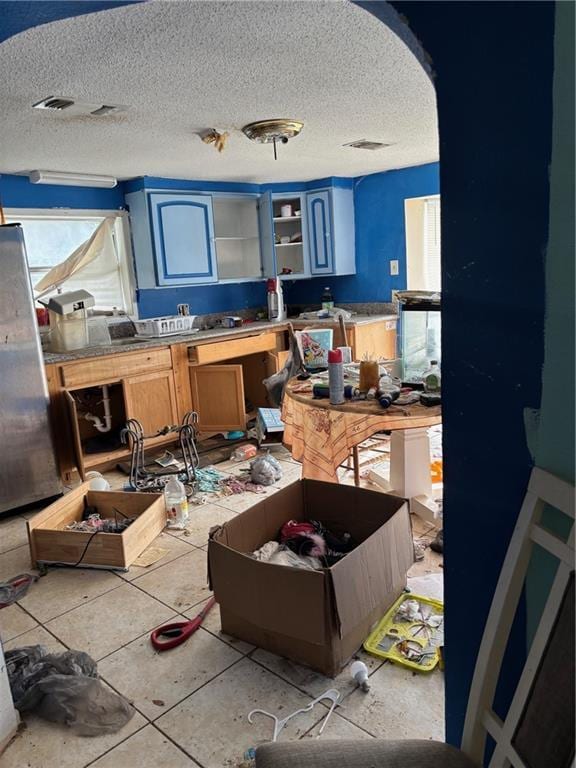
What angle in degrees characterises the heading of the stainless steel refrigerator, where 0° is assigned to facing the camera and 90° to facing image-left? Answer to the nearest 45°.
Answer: approximately 315°

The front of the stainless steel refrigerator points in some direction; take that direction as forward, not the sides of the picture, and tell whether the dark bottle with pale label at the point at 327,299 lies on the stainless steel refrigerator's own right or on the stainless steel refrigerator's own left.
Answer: on the stainless steel refrigerator's own left

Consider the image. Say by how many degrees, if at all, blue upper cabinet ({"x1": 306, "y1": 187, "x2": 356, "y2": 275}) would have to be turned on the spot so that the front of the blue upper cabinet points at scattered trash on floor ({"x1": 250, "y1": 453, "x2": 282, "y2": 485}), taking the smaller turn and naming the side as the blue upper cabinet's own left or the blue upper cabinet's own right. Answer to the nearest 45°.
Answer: approximately 45° to the blue upper cabinet's own left

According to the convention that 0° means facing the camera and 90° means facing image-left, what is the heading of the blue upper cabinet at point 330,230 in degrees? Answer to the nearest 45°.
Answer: approximately 45°

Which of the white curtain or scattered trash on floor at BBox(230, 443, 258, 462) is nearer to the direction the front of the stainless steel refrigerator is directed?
the scattered trash on floor

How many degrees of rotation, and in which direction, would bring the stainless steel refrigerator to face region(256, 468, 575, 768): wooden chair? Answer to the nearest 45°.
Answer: approximately 45° to its right

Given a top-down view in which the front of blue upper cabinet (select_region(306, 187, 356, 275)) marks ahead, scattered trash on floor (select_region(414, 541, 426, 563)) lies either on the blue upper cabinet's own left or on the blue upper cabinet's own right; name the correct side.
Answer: on the blue upper cabinet's own left

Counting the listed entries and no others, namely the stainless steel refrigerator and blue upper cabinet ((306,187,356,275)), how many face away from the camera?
0

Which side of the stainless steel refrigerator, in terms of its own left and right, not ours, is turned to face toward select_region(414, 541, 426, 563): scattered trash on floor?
front

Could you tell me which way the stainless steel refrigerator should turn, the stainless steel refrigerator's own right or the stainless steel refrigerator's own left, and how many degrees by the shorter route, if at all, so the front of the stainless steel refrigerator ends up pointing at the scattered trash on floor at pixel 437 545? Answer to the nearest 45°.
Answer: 0° — it already faces it

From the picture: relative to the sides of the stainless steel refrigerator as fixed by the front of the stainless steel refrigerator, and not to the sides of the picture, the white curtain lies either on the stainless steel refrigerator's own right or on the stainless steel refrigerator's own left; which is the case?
on the stainless steel refrigerator's own left

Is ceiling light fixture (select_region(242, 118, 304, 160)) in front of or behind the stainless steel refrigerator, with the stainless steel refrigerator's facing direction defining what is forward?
in front
